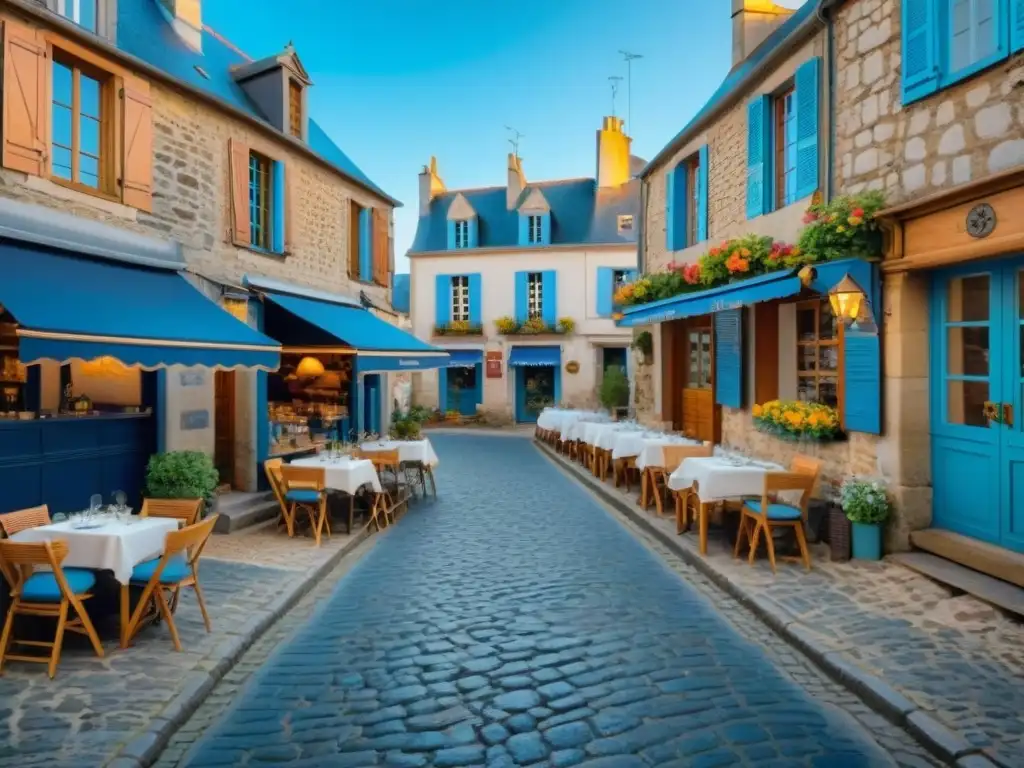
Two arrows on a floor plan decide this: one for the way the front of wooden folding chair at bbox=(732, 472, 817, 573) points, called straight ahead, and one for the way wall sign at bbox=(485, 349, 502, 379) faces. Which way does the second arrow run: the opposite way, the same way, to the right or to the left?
the opposite way

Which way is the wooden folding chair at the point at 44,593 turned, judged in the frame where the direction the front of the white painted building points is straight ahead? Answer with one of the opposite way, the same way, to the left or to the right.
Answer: the opposite way

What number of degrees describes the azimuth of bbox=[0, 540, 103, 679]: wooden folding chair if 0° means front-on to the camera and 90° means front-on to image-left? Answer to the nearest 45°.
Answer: approximately 225°

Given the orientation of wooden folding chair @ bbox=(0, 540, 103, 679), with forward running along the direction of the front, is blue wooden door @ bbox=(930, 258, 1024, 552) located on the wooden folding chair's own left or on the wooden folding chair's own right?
on the wooden folding chair's own right

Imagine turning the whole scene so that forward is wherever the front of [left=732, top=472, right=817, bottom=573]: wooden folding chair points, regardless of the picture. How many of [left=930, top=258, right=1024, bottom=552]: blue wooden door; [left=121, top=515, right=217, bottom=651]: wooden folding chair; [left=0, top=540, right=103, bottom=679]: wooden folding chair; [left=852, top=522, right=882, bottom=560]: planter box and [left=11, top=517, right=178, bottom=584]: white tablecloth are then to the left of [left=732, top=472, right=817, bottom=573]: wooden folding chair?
3

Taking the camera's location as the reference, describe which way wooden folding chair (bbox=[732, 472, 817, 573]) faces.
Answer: facing away from the viewer and to the left of the viewer

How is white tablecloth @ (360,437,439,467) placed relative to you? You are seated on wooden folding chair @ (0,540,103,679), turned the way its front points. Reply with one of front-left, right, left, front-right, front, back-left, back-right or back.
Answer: front

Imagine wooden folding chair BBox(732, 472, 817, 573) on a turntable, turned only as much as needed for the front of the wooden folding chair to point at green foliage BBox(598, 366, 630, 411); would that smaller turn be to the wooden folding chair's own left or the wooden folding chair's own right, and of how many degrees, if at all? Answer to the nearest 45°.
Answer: approximately 45° to the wooden folding chair's own right

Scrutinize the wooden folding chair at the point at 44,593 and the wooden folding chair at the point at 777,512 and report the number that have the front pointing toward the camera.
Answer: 0

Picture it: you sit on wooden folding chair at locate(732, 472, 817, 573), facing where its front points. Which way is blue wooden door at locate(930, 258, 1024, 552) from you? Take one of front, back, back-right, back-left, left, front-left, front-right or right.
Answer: back-right

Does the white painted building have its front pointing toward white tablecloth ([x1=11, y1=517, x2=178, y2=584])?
yes

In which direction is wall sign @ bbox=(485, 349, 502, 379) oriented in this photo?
toward the camera

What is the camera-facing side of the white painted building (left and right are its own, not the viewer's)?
front

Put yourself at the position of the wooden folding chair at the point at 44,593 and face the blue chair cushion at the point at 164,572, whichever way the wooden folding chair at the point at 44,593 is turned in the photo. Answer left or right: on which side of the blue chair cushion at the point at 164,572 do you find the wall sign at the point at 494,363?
left

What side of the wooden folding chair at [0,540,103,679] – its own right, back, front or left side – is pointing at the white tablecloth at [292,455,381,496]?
front

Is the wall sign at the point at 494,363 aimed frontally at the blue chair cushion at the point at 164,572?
yes

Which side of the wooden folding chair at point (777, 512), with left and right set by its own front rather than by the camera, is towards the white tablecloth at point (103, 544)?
left

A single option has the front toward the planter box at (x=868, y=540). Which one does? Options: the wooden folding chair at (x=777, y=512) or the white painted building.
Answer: the white painted building

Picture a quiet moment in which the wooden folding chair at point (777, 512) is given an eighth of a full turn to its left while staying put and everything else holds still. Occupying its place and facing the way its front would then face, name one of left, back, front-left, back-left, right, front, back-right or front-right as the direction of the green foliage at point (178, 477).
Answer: front
